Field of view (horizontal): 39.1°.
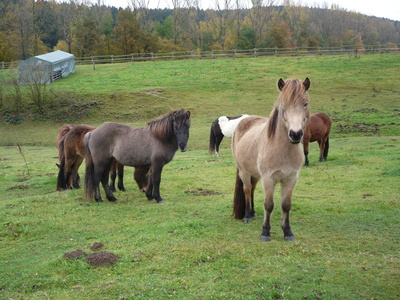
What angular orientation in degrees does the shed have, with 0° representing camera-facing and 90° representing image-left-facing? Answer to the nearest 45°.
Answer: approximately 315°

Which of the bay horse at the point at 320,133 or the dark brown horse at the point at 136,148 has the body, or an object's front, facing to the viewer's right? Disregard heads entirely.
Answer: the dark brown horse

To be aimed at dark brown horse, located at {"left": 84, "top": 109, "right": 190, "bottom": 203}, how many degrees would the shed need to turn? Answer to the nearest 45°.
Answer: approximately 45° to its right

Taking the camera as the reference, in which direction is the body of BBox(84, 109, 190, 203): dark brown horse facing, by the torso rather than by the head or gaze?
to the viewer's right

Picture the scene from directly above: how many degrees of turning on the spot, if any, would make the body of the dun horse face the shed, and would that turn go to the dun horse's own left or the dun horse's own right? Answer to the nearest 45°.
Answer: approximately 180°
